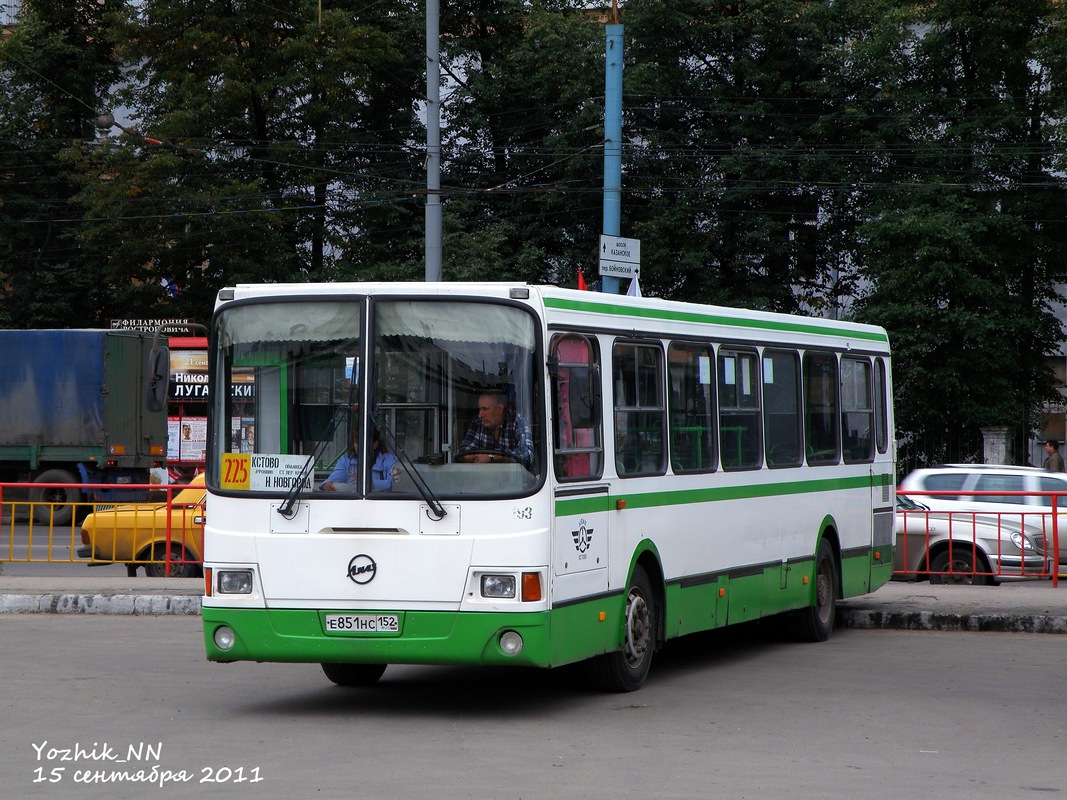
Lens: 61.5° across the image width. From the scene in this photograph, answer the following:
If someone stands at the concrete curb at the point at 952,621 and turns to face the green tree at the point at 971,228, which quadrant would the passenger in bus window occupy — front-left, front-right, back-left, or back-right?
back-left

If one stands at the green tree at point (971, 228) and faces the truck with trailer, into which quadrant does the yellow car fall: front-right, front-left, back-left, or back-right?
front-left

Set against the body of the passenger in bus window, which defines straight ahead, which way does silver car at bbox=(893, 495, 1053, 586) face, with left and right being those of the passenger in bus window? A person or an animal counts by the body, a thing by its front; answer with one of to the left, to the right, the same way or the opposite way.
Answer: to the left

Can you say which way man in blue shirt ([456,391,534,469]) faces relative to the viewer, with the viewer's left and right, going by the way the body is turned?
facing the viewer and to the left of the viewer

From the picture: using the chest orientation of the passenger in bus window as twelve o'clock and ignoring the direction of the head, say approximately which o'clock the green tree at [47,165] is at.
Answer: The green tree is roughly at 4 o'clock from the passenger in bus window.

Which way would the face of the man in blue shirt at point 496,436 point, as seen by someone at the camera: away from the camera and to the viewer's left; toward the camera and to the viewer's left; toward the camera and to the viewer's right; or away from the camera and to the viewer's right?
toward the camera and to the viewer's left

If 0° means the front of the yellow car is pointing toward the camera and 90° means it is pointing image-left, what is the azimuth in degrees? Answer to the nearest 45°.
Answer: approximately 270°
